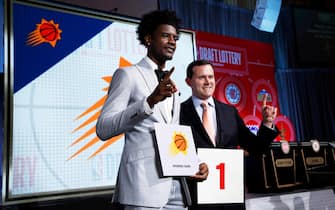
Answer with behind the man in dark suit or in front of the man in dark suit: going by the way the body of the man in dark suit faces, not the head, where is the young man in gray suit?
in front

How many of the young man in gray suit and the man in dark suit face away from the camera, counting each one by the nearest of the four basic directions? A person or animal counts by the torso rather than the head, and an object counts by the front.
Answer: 0

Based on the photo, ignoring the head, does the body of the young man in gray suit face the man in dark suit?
no

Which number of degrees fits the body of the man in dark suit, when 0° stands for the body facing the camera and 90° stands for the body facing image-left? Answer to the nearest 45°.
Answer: approximately 0°

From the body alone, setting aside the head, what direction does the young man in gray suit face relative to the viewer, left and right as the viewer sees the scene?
facing the viewer and to the right of the viewer
